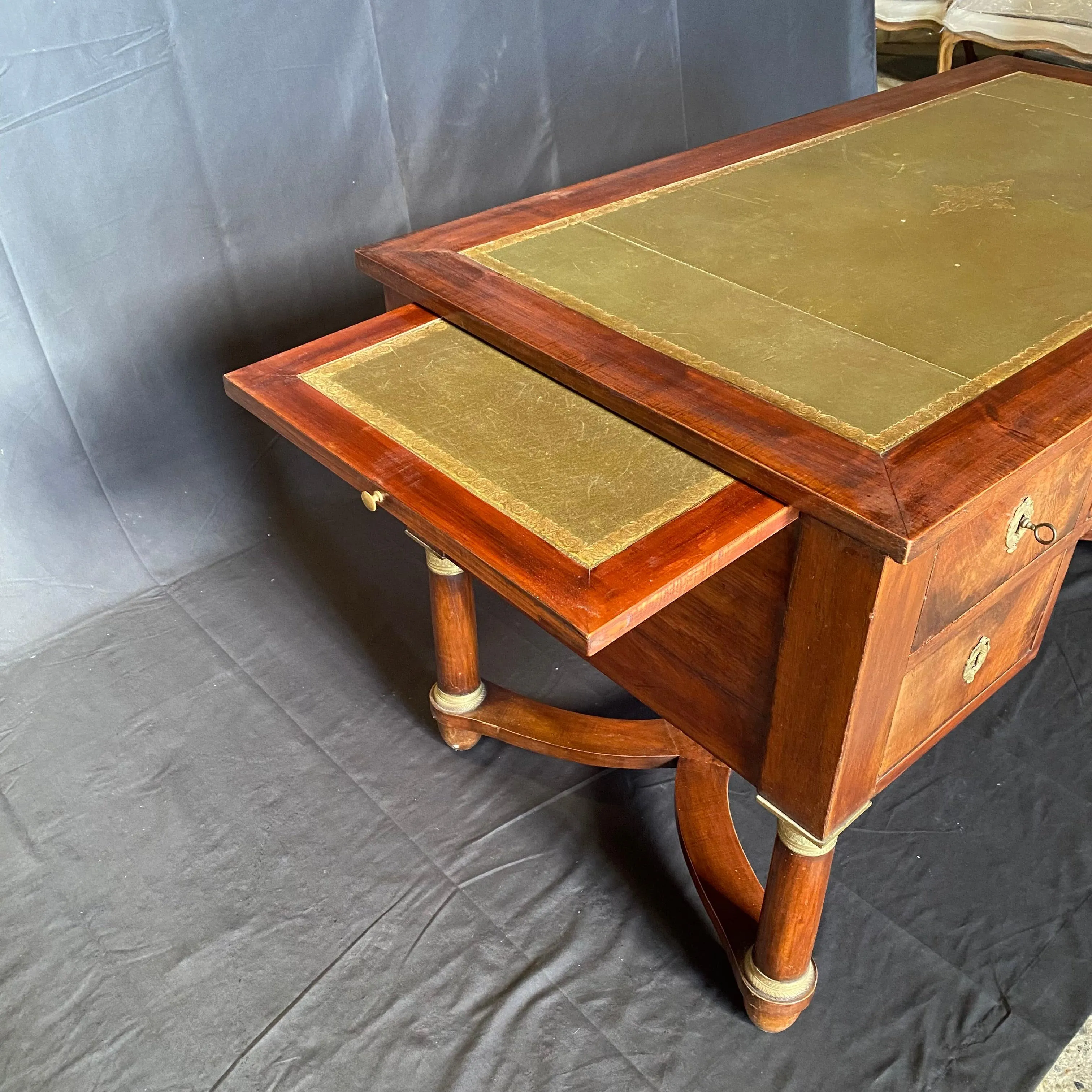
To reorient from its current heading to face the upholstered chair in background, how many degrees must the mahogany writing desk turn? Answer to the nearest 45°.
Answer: approximately 135° to its left

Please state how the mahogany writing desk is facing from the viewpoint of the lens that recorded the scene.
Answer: facing the viewer and to the right of the viewer
